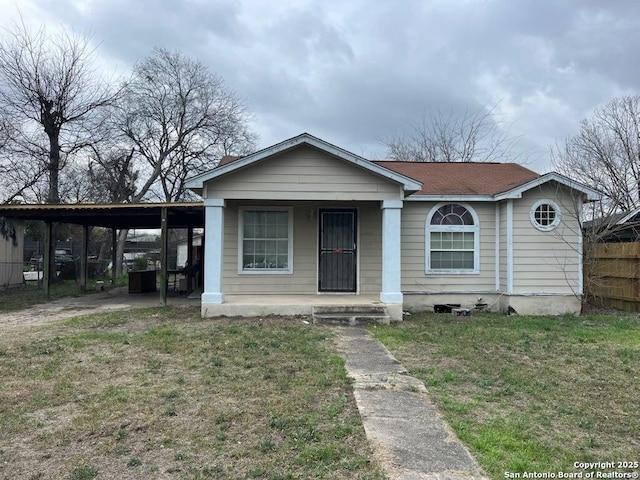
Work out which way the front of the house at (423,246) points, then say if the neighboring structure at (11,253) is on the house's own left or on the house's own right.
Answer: on the house's own right

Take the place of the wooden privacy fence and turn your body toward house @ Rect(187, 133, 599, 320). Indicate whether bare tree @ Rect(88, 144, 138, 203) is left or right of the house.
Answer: right

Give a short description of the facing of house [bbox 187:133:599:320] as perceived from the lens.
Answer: facing the viewer

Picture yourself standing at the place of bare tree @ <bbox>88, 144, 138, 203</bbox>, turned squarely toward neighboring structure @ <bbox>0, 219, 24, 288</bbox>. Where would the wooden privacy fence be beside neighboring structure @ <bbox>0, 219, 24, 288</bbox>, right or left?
left

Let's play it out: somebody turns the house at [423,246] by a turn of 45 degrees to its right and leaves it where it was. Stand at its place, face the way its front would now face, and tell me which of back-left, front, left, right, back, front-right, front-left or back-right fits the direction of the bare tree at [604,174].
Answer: back

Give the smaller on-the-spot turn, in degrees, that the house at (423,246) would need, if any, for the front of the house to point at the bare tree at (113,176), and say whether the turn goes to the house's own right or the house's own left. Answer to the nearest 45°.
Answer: approximately 135° to the house's own right

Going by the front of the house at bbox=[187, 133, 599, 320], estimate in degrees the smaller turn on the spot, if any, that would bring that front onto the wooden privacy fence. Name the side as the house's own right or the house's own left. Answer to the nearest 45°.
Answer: approximately 90° to the house's own left

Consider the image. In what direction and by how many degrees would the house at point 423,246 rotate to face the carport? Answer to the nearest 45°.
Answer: approximately 90° to its right
